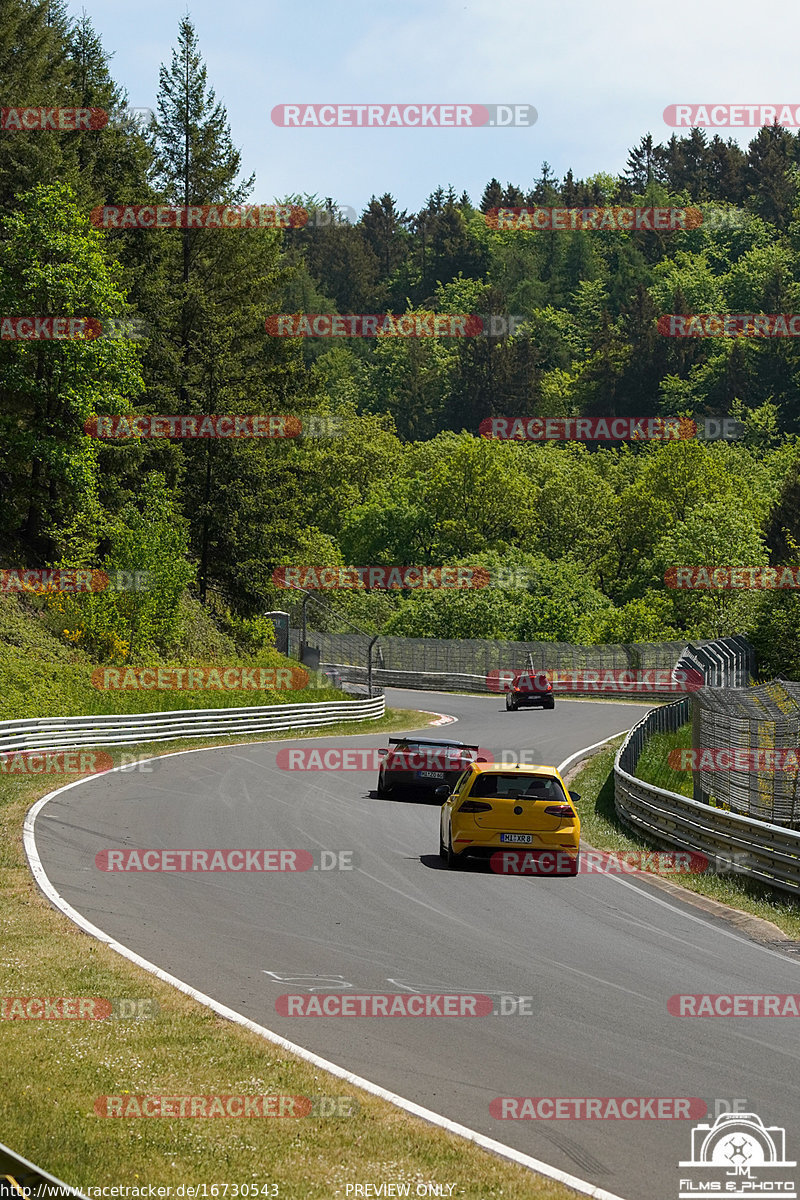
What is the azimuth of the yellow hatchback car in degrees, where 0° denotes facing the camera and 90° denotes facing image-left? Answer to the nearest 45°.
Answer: approximately 180°

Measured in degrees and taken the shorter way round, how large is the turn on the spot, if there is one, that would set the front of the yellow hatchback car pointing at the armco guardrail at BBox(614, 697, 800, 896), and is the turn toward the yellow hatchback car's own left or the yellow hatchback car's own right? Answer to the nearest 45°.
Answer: approximately 45° to the yellow hatchback car's own right

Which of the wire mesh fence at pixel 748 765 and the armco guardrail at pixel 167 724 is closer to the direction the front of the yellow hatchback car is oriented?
the armco guardrail

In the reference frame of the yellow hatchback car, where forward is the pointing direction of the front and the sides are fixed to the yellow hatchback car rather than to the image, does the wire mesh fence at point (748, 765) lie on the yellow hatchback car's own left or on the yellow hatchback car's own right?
on the yellow hatchback car's own right
